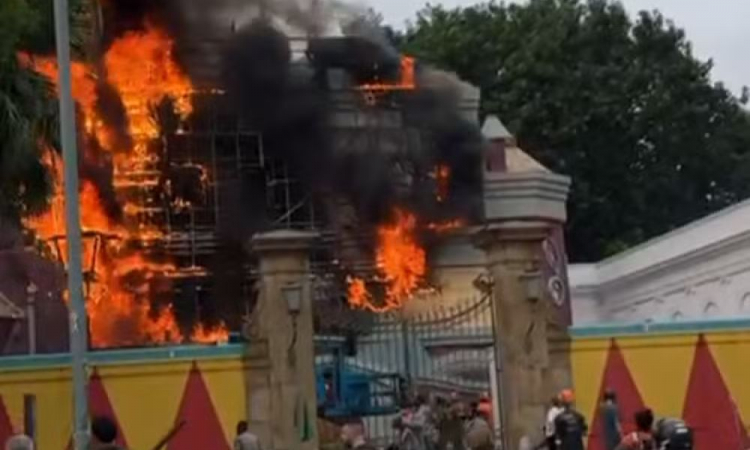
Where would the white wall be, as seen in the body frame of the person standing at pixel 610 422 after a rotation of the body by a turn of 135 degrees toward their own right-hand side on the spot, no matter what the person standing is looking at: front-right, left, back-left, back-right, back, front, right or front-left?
back-left

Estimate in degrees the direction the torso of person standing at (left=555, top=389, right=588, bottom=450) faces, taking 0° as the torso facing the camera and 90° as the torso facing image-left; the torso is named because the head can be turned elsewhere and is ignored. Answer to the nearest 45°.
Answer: approximately 180°

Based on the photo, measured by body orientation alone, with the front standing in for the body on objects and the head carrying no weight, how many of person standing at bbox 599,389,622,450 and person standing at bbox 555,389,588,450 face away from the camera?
2

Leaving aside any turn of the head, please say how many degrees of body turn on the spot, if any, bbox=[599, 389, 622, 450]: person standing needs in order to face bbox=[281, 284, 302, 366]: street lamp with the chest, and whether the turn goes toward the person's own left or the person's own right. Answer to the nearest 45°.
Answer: approximately 90° to the person's own left

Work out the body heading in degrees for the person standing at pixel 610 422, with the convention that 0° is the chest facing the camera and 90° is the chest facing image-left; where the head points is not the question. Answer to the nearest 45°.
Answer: approximately 180°

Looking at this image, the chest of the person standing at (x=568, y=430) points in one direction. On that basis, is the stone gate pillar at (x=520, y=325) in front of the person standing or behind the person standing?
in front

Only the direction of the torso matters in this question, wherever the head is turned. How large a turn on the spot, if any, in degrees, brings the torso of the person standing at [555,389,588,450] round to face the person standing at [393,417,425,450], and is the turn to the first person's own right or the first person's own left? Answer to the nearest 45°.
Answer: approximately 45° to the first person's own left

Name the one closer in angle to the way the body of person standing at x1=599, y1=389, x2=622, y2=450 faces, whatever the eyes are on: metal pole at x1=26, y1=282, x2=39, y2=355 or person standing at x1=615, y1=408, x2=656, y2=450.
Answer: the metal pole

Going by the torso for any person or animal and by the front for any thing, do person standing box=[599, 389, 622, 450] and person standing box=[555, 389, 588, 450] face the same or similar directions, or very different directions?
same or similar directions
